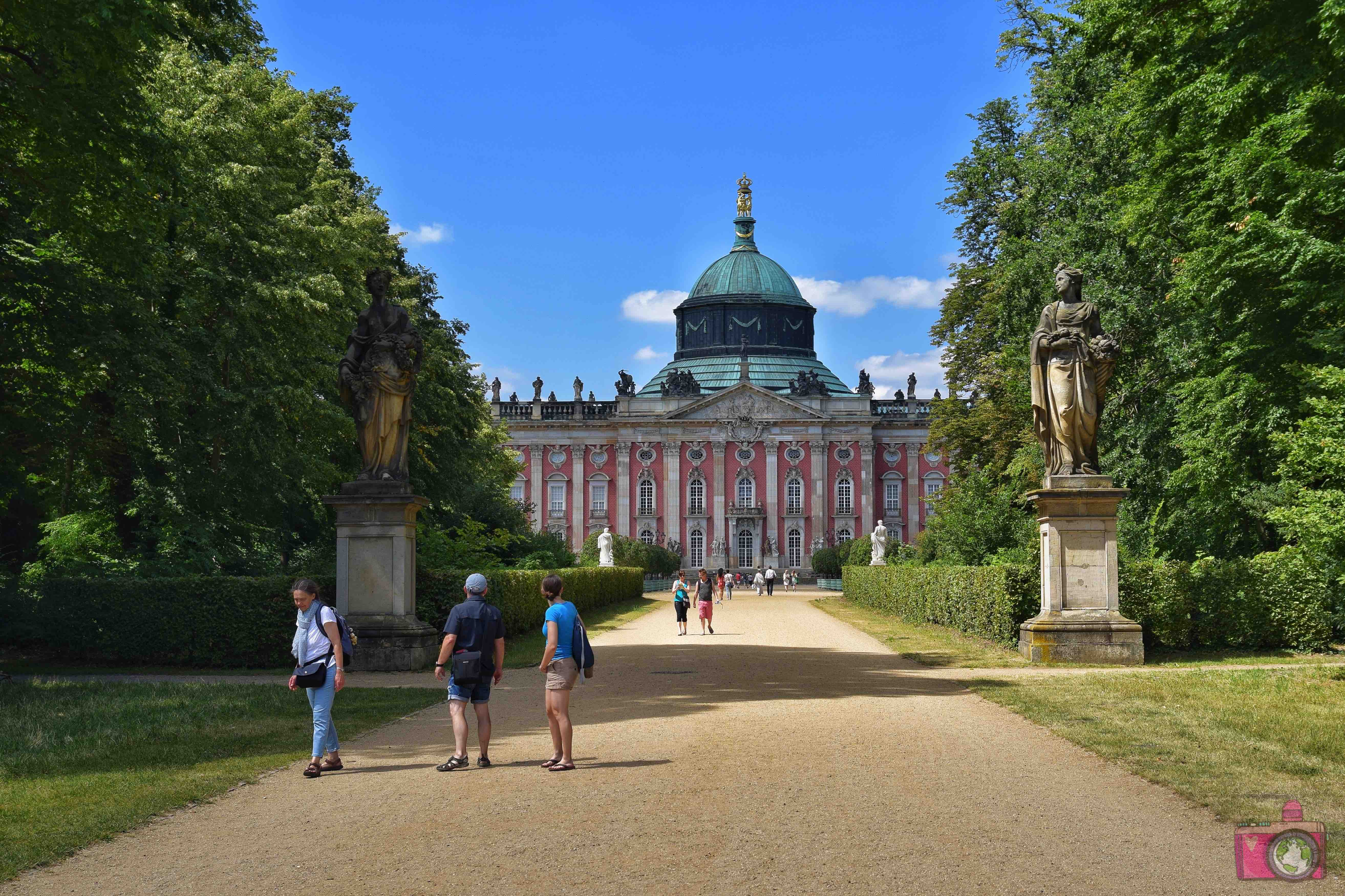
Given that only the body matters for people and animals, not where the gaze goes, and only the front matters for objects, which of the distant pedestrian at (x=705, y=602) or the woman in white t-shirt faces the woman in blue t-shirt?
the distant pedestrian

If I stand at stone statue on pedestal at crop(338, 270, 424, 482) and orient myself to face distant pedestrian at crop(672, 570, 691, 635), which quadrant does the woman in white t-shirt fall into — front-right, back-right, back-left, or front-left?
back-right

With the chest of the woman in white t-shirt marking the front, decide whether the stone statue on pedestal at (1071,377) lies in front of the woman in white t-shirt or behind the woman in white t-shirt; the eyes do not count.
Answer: behind

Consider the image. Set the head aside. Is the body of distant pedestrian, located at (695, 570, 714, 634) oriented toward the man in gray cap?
yes

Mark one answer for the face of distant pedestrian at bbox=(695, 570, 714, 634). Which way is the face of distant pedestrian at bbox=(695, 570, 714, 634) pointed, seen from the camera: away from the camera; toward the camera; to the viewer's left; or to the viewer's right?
toward the camera

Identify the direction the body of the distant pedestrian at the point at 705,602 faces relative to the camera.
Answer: toward the camera

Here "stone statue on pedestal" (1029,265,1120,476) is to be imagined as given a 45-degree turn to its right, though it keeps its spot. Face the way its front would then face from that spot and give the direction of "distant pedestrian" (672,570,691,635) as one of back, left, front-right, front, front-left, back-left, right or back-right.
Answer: right

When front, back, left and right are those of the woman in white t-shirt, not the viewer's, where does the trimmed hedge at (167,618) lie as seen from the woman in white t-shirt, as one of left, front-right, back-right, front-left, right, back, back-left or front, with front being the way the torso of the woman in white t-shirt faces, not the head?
back-right

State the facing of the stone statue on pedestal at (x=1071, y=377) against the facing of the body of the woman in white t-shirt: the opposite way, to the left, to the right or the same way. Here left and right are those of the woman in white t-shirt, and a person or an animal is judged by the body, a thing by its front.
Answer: the same way

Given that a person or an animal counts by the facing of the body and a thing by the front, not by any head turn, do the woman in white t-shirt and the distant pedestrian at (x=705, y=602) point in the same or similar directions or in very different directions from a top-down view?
same or similar directions

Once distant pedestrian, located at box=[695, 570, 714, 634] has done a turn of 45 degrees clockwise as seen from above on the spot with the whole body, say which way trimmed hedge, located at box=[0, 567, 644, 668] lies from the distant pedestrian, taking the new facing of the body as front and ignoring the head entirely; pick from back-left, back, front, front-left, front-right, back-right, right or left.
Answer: front

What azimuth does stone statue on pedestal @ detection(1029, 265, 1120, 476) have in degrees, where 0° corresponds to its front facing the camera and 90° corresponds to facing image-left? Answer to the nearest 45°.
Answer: approximately 0°

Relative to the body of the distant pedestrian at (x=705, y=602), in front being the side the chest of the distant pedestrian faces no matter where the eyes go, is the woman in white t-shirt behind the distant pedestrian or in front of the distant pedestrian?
in front

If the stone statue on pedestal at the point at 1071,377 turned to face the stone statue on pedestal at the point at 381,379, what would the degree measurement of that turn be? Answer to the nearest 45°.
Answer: approximately 90° to its right

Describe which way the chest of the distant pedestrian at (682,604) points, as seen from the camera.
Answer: toward the camera

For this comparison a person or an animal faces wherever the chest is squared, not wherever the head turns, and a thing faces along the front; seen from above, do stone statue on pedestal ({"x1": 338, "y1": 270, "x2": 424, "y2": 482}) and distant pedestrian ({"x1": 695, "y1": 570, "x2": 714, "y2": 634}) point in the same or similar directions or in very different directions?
same or similar directions

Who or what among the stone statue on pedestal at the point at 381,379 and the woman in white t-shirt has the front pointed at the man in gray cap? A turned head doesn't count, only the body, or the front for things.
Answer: the stone statue on pedestal

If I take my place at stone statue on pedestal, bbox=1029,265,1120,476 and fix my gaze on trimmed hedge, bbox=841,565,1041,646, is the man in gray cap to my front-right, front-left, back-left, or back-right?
back-left

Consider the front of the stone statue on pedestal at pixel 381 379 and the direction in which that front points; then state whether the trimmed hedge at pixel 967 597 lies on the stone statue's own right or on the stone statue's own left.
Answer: on the stone statue's own left

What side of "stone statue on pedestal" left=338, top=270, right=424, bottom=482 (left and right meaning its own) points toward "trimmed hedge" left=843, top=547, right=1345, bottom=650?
left

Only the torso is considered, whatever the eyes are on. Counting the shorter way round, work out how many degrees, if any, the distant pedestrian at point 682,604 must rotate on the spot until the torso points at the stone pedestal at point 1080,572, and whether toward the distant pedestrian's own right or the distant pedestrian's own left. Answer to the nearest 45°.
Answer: approximately 45° to the distant pedestrian's own left
